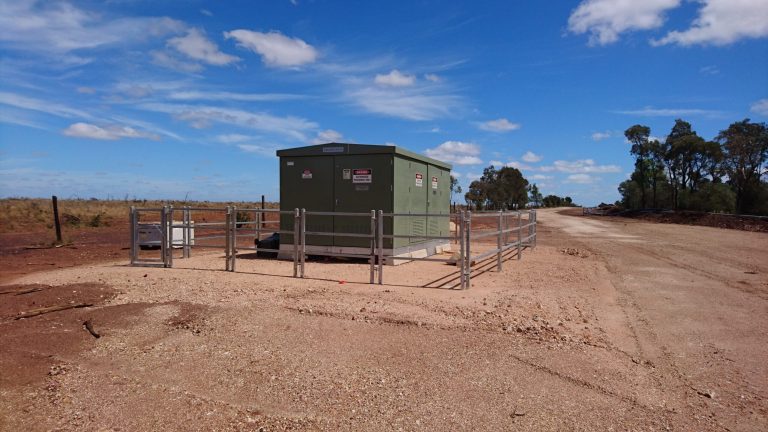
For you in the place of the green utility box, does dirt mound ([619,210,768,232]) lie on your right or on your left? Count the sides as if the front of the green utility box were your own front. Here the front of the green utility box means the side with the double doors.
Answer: on your left

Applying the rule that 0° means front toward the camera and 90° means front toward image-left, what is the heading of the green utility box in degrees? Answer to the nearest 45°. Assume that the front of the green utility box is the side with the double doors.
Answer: approximately 0°
